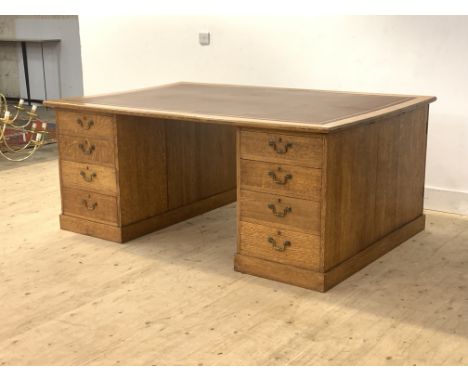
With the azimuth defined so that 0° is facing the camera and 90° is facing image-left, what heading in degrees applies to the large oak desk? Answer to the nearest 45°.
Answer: approximately 45°

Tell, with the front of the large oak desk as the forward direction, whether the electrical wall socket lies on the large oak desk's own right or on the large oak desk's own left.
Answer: on the large oak desk's own right
